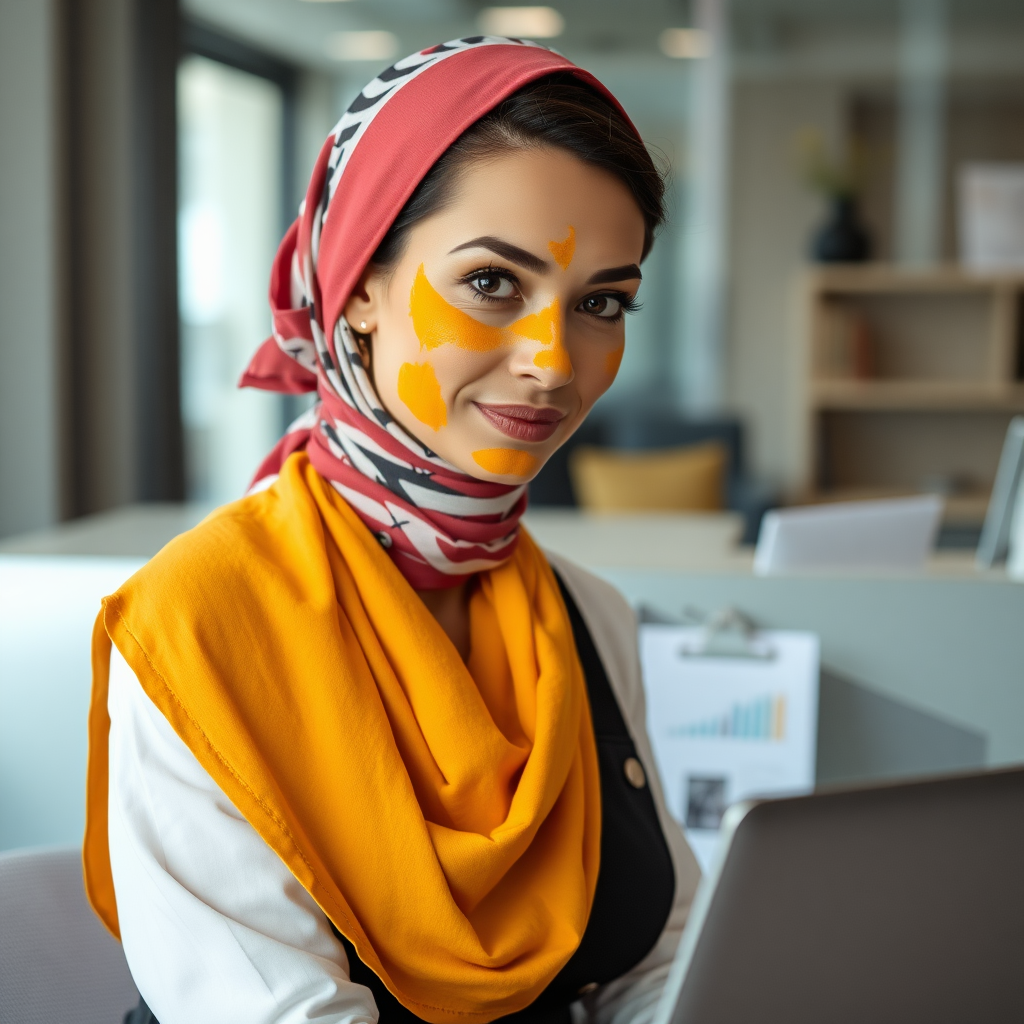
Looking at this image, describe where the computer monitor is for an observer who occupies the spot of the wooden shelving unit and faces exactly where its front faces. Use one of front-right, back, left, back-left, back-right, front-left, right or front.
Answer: front

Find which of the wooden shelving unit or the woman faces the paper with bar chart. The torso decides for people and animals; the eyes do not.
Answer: the wooden shelving unit

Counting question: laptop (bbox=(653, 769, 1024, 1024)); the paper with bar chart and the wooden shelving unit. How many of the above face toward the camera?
2

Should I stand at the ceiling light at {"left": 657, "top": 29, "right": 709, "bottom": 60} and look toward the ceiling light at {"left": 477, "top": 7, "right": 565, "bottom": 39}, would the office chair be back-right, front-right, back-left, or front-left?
front-left

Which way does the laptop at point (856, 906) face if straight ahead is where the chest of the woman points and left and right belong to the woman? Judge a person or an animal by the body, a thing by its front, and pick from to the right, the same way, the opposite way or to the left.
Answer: the opposite way

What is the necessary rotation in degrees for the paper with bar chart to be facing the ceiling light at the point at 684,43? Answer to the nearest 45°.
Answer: approximately 180°

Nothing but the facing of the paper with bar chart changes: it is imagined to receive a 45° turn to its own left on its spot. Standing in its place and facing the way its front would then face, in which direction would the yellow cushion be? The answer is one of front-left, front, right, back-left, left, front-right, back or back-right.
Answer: back-left

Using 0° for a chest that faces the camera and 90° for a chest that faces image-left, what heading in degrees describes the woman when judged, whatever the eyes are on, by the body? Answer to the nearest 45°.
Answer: approximately 315°

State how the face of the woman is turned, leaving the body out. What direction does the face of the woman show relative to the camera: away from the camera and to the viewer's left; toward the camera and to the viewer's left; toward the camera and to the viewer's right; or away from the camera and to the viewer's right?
toward the camera and to the viewer's right

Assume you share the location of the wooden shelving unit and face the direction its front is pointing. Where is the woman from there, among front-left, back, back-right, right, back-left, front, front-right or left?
front

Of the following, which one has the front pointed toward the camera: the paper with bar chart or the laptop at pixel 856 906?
the paper with bar chart

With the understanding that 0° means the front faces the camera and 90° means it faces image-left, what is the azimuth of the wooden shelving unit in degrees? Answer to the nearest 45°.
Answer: approximately 0°

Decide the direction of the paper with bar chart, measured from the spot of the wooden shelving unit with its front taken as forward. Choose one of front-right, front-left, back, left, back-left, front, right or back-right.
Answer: front

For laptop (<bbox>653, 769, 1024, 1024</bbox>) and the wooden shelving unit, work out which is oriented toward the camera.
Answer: the wooden shelving unit

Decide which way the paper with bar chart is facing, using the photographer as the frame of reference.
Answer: facing the viewer
